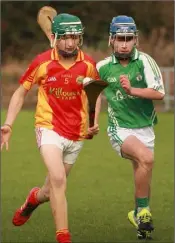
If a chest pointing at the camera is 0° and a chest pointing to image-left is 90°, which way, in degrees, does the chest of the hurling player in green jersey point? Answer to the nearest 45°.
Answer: approximately 0°

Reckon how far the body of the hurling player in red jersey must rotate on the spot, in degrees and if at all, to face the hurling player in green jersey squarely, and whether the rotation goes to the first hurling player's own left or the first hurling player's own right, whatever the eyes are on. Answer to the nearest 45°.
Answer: approximately 90° to the first hurling player's own left

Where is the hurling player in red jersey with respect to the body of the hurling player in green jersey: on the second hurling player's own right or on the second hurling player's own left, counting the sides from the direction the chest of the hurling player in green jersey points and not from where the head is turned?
on the second hurling player's own right

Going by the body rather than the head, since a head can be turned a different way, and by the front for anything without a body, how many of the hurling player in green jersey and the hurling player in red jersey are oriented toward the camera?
2

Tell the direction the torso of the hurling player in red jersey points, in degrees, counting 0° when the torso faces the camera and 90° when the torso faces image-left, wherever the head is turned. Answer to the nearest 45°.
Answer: approximately 0°
